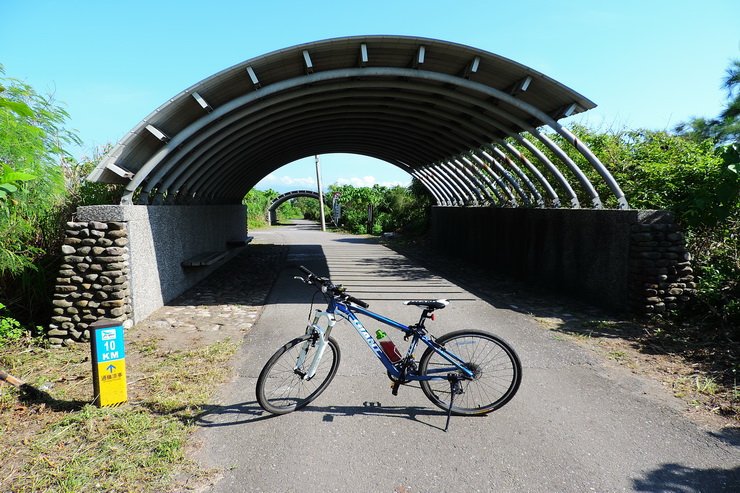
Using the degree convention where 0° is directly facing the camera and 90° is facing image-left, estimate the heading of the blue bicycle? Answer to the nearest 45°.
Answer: approximately 90°

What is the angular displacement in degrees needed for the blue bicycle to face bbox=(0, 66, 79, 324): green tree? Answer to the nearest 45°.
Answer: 0° — it already faces it

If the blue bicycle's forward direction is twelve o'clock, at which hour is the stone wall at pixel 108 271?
The stone wall is roughly at 1 o'clock from the blue bicycle.

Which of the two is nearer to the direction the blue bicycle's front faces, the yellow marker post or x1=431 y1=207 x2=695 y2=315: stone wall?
the yellow marker post

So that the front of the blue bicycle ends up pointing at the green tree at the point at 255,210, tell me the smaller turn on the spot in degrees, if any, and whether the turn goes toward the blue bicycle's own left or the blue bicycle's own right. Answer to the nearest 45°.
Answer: approximately 90° to the blue bicycle's own right

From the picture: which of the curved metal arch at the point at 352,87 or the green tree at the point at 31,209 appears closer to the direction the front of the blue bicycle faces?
the green tree

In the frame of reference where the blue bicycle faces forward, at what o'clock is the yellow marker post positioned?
The yellow marker post is roughly at 12 o'clock from the blue bicycle.

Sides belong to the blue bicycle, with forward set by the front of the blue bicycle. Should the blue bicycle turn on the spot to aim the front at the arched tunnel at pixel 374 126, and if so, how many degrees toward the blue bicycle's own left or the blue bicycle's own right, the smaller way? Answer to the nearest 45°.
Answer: approximately 90° to the blue bicycle's own right
